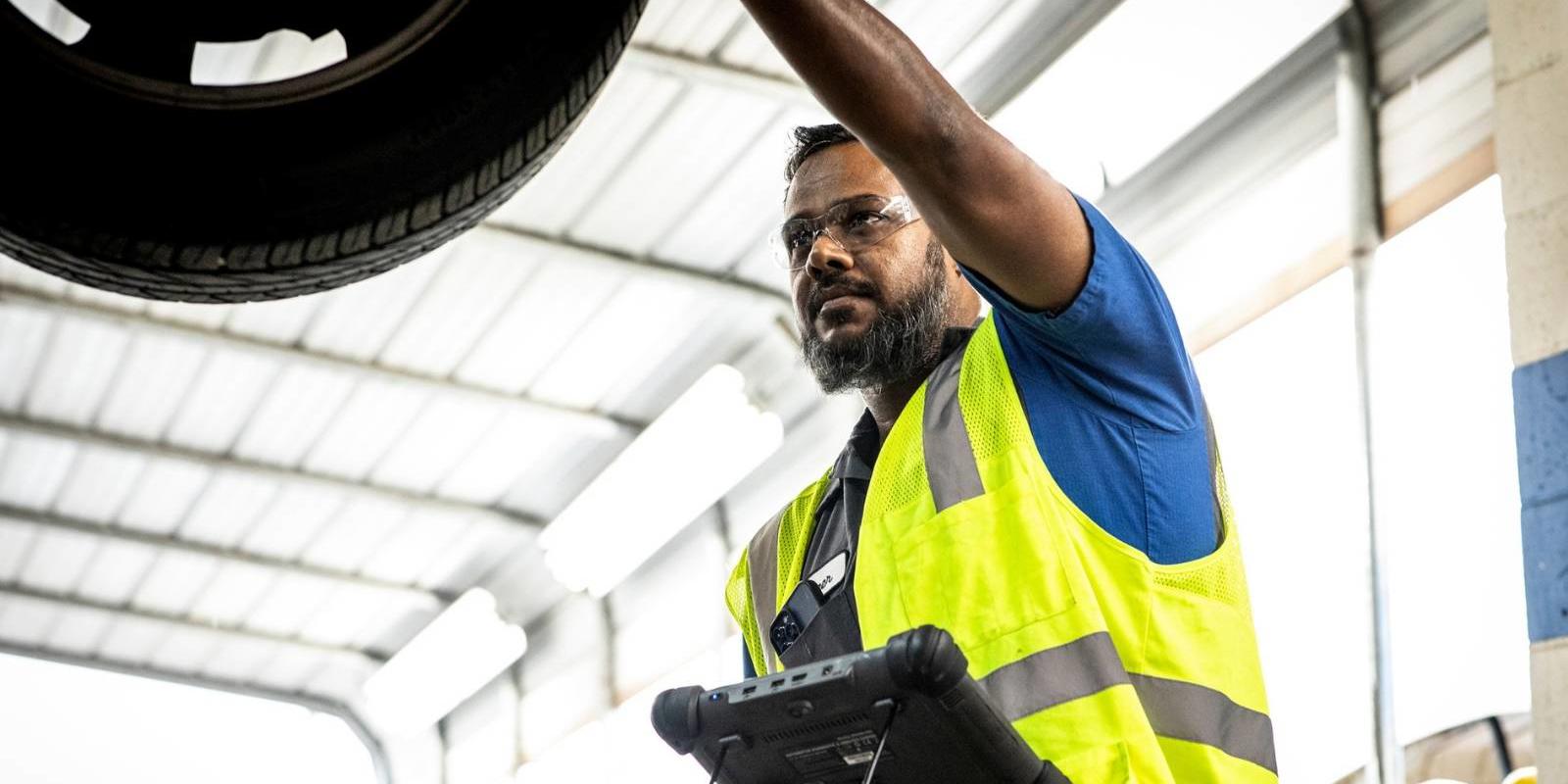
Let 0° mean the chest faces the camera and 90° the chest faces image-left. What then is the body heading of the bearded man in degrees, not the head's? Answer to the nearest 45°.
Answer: approximately 45°

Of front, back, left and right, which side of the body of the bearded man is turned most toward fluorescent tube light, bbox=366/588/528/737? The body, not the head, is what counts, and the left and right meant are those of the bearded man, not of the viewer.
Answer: right

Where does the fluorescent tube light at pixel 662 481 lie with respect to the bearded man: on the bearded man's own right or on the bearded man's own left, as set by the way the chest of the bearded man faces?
on the bearded man's own right

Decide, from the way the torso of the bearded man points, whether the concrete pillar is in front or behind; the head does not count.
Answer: behind

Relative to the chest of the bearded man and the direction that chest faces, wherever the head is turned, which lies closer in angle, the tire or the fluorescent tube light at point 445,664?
the tire

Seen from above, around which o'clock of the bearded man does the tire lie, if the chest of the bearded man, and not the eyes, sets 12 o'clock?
The tire is roughly at 1 o'clock from the bearded man.

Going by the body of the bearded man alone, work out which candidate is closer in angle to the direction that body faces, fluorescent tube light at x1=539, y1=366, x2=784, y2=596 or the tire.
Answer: the tire
